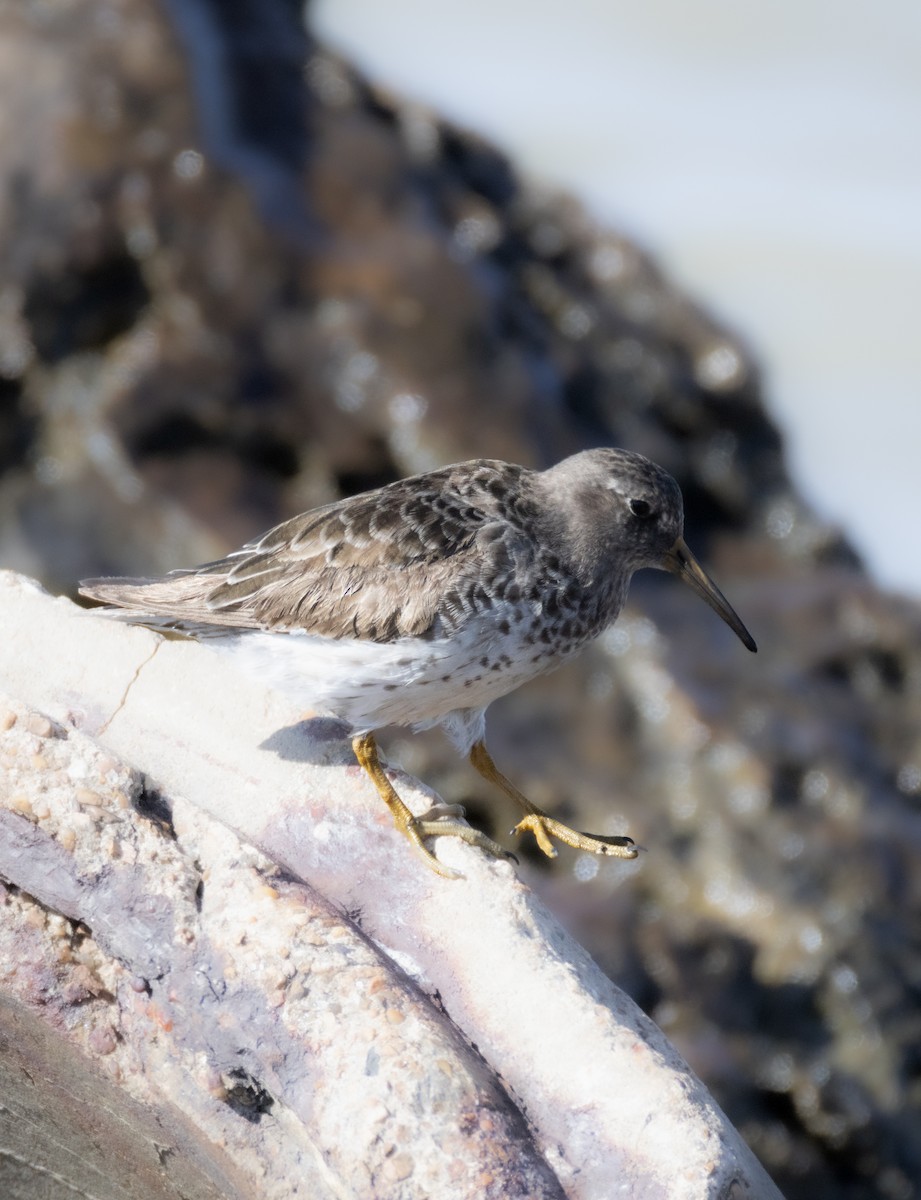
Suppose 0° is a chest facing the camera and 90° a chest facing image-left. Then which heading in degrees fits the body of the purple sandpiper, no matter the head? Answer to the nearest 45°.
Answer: approximately 270°
